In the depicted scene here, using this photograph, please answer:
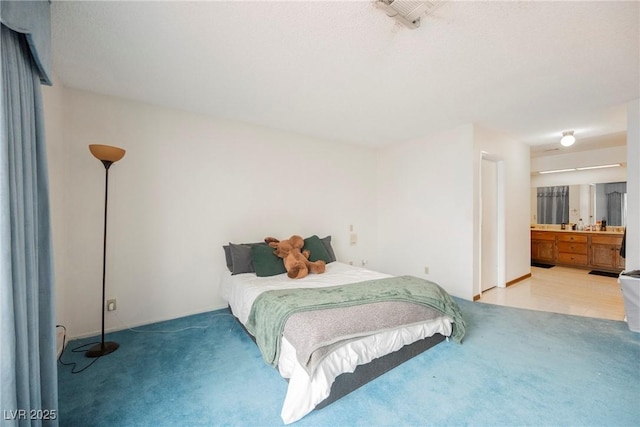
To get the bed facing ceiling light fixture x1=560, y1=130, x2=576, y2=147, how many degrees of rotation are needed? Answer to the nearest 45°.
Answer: approximately 90° to its left

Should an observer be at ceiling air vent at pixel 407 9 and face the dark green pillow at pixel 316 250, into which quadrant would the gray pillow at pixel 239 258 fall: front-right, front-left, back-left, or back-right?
front-left

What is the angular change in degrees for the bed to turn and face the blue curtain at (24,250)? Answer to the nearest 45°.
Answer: approximately 90° to its right

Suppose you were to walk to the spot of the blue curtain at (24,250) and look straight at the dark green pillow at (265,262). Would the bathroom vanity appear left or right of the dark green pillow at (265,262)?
right

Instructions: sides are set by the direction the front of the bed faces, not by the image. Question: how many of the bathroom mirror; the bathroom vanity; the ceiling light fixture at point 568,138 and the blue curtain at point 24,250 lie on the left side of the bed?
3

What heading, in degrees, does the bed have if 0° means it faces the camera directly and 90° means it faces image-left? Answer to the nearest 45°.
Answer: approximately 315°

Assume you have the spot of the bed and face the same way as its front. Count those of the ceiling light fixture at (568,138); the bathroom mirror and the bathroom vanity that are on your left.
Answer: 3
